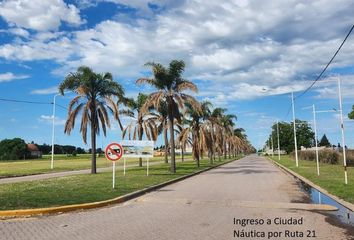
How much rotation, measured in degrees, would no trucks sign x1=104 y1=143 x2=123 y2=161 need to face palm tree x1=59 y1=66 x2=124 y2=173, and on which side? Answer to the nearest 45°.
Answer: approximately 180°

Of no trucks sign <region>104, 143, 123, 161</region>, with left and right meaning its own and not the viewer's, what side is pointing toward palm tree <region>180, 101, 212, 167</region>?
back

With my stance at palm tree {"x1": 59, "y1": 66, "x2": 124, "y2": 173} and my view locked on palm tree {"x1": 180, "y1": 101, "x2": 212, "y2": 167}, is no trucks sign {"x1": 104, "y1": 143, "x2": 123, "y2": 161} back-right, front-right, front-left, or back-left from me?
back-right

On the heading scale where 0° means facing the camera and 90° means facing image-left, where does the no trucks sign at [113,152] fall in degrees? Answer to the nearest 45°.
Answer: approximately 0°

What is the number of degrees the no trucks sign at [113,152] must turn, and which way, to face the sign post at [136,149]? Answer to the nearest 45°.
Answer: approximately 180°
